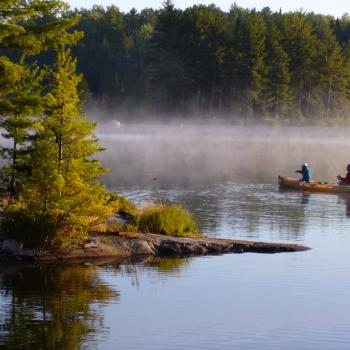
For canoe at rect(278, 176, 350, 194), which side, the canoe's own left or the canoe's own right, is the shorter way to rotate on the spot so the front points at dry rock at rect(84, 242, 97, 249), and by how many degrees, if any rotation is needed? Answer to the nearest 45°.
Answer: approximately 90° to the canoe's own left

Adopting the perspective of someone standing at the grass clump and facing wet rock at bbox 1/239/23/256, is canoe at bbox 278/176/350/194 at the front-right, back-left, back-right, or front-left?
back-right

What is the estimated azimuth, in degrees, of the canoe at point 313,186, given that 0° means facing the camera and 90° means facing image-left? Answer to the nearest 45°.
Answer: approximately 90°

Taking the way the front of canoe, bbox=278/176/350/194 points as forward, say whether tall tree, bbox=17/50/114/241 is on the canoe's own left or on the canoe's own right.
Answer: on the canoe's own left
